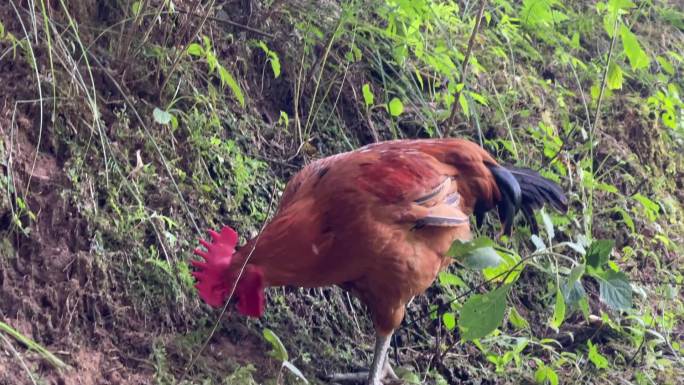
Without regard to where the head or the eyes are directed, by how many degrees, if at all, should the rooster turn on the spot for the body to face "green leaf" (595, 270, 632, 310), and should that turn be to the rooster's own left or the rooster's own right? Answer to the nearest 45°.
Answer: approximately 135° to the rooster's own left

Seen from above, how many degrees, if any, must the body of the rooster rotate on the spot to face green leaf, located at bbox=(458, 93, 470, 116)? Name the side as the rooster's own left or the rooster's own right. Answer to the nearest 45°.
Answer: approximately 90° to the rooster's own right

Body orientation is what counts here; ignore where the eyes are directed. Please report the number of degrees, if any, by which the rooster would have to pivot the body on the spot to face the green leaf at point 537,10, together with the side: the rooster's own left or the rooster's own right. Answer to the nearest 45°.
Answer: approximately 90° to the rooster's own right

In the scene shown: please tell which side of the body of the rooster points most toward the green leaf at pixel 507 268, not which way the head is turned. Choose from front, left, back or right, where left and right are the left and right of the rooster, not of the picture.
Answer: back

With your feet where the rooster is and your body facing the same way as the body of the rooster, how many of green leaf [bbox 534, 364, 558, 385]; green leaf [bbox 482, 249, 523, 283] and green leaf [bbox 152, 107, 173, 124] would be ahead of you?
1

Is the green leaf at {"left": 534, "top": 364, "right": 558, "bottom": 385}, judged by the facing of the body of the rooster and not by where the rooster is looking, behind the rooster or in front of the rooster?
behind

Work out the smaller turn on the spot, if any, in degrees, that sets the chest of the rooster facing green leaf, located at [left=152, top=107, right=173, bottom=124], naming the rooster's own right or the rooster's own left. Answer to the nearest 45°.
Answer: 0° — it already faces it

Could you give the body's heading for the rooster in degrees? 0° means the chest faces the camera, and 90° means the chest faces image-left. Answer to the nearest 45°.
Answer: approximately 90°
